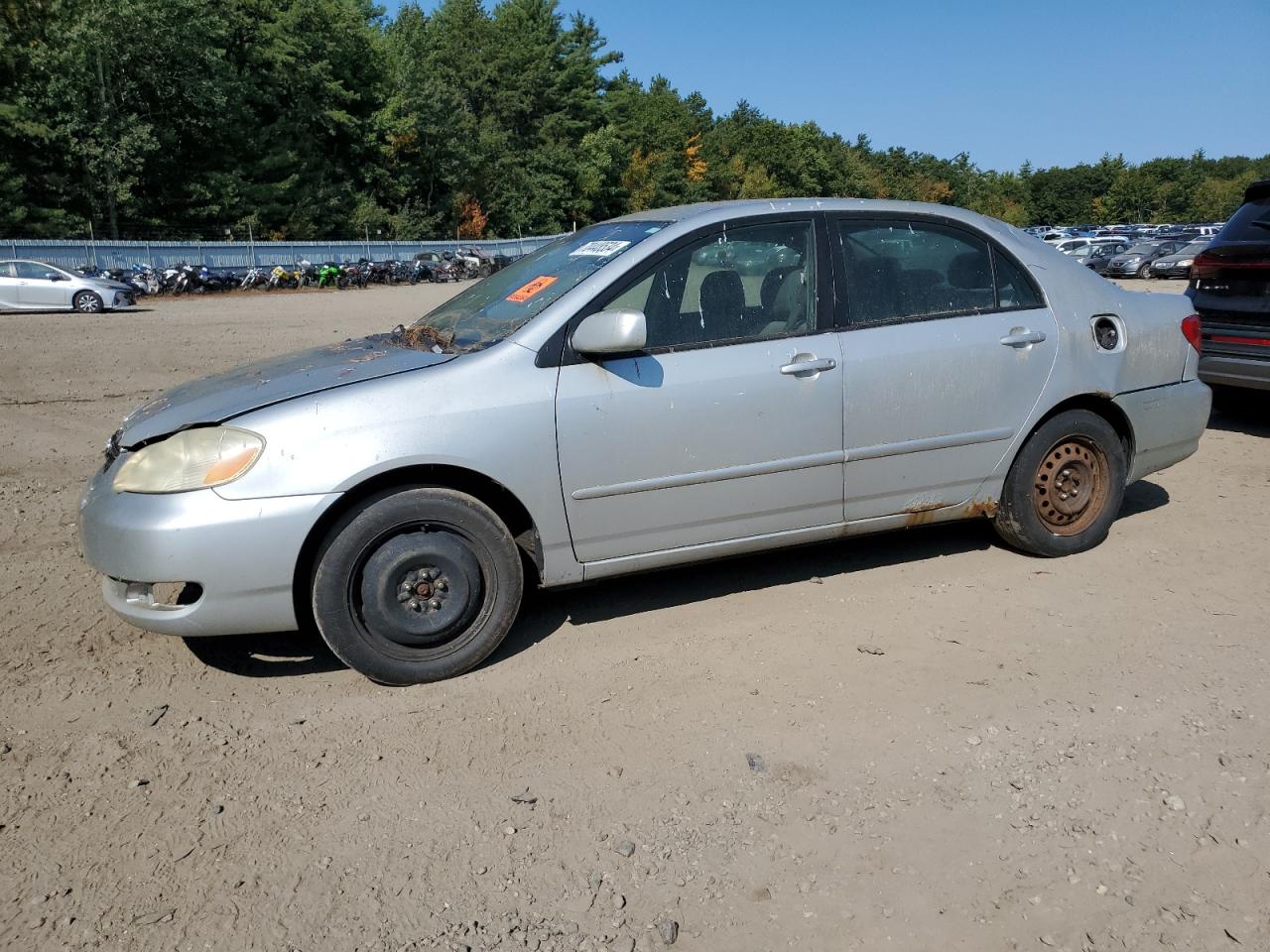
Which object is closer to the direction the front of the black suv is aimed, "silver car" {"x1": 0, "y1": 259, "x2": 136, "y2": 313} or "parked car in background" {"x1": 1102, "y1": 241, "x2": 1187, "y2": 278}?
the parked car in background

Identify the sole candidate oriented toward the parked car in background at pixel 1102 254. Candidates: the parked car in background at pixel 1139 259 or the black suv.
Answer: the black suv

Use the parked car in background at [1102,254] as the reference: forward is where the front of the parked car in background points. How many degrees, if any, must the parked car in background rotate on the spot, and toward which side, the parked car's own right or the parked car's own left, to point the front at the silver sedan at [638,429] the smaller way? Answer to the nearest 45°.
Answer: approximately 45° to the parked car's own left

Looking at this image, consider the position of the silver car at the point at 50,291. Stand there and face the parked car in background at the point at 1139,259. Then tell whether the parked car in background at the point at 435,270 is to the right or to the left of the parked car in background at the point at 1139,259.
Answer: left

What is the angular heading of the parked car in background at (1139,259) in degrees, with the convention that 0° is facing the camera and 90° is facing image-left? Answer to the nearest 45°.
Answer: approximately 45°

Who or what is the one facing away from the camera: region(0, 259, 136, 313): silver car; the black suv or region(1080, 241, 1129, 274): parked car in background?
the black suv

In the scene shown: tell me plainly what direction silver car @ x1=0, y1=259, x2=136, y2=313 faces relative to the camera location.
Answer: facing to the right of the viewer

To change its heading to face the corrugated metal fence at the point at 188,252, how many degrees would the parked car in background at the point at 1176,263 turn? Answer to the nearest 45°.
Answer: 0° — it already faces it

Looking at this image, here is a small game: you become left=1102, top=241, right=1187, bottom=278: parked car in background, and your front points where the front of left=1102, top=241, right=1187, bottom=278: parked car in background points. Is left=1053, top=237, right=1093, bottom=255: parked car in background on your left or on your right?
on your right

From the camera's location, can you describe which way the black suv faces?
facing away from the viewer
